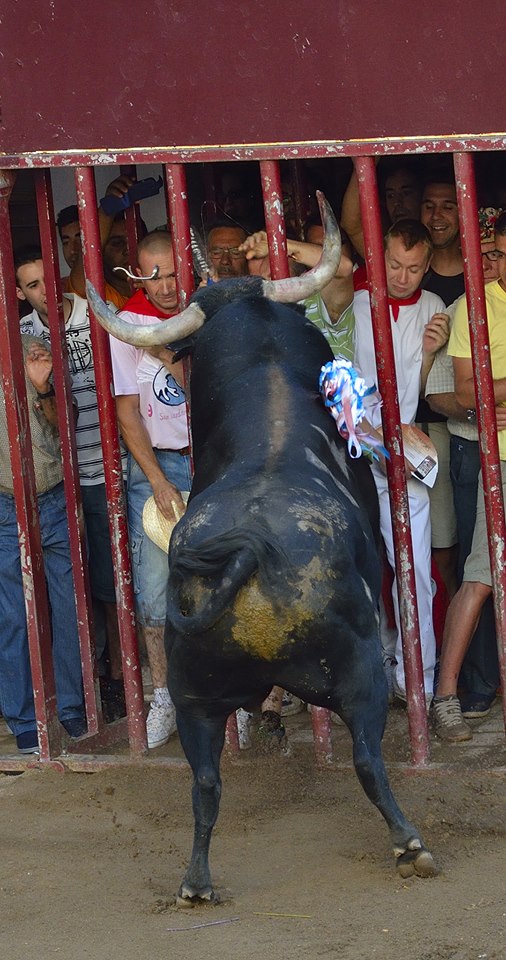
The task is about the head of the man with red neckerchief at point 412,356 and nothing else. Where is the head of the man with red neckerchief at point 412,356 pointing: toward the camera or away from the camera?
toward the camera

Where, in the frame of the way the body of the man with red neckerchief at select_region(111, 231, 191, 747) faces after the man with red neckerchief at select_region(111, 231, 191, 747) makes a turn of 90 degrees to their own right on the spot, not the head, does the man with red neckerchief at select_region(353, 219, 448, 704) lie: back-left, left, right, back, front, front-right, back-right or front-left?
back-left

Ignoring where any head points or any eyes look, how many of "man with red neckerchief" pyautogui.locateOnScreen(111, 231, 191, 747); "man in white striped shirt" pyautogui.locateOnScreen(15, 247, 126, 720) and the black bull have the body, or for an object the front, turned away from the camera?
1

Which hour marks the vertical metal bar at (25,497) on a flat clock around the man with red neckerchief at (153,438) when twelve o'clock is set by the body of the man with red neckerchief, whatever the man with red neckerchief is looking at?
The vertical metal bar is roughly at 2 o'clock from the man with red neckerchief.

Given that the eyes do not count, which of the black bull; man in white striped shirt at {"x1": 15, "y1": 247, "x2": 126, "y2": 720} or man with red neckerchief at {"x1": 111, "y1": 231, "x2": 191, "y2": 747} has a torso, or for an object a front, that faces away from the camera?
the black bull

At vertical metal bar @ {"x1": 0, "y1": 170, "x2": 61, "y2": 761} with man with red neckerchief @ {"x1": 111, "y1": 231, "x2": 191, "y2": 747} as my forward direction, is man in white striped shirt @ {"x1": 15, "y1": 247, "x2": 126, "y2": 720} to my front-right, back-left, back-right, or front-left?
front-left

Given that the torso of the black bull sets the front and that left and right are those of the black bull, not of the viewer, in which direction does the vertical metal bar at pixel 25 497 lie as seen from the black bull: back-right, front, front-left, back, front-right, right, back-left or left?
front-left

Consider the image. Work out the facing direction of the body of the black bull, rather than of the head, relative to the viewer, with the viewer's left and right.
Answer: facing away from the viewer

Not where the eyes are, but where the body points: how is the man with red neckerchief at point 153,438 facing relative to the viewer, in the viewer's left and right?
facing the viewer and to the right of the viewer

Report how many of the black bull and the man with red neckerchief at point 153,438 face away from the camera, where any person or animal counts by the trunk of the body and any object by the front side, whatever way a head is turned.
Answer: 1

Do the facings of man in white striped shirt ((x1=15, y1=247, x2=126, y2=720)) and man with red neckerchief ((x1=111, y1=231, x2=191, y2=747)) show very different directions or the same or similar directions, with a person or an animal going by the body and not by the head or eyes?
same or similar directions

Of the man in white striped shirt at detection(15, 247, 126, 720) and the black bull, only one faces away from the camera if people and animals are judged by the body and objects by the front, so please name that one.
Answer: the black bull

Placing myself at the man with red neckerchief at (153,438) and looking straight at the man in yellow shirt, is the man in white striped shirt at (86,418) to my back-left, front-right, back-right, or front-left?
back-left
